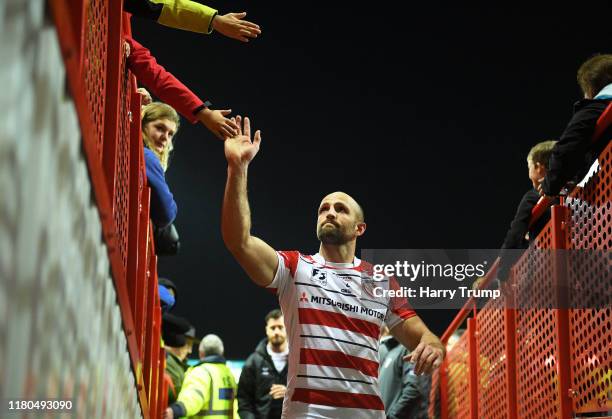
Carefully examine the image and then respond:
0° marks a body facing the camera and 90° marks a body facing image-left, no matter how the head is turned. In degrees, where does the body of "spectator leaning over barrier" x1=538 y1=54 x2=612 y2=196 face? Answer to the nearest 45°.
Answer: approximately 90°

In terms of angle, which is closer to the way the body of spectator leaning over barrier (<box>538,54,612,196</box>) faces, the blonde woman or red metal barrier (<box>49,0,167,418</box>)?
the blonde woman
